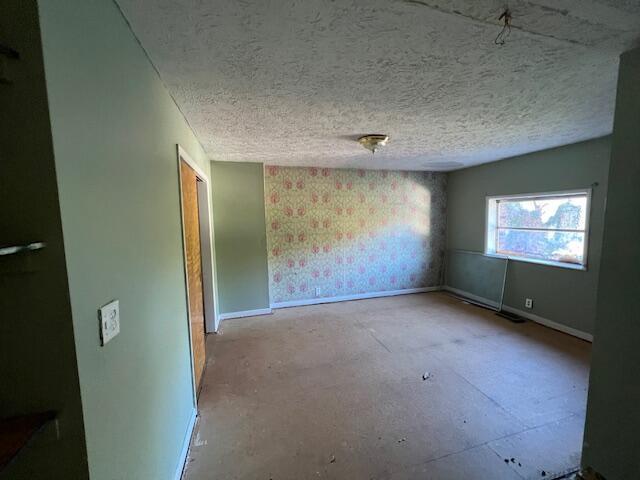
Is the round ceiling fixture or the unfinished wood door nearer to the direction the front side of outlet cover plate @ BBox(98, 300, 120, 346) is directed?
the round ceiling fixture

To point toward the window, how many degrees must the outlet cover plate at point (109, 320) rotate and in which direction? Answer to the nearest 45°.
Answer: approximately 45° to its left

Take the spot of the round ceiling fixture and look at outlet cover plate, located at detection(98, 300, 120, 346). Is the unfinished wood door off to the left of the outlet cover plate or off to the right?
right

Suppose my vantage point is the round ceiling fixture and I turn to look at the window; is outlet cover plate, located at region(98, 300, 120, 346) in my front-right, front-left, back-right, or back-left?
back-right

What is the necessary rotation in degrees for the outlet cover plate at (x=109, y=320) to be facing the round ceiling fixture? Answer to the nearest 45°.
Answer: approximately 45° to its left

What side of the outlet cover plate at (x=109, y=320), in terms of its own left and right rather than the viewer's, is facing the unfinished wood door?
left

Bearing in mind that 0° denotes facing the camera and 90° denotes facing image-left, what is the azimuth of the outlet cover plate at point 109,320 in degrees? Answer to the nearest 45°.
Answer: approximately 315°

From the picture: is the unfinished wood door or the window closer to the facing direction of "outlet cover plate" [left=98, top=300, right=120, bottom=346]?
the window
